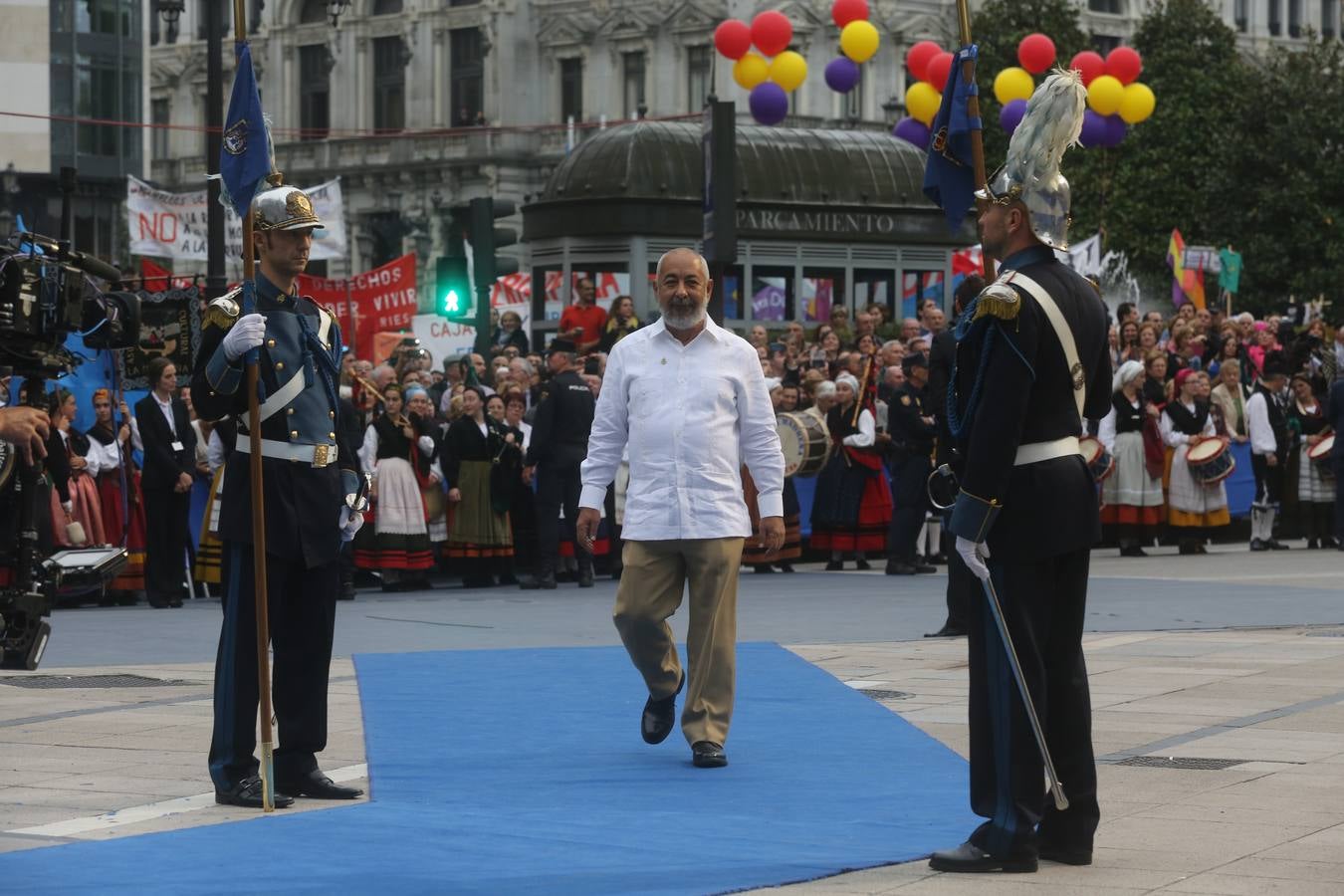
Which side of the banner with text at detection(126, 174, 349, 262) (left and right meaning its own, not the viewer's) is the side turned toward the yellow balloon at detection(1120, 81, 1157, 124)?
left

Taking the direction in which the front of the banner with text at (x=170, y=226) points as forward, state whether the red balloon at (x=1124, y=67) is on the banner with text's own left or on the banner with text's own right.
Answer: on the banner with text's own left

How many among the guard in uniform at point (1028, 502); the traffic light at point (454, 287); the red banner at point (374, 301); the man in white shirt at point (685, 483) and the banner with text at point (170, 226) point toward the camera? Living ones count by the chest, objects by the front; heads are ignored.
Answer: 4

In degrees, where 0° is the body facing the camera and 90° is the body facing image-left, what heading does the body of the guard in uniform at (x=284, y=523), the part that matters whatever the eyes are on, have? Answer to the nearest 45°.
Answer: approximately 315°

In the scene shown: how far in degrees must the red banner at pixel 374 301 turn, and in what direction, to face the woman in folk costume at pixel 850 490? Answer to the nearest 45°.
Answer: approximately 45° to its left

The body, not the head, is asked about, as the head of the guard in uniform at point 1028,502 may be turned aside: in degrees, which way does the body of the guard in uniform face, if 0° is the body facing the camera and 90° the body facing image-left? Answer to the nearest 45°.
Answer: approximately 135°

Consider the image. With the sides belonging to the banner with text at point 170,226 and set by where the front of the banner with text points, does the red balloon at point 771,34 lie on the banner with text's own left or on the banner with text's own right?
on the banner with text's own left

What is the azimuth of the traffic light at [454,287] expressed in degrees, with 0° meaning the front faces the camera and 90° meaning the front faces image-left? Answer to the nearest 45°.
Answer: approximately 0°

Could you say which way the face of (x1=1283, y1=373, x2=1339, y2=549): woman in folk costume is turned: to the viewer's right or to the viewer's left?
to the viewer's left

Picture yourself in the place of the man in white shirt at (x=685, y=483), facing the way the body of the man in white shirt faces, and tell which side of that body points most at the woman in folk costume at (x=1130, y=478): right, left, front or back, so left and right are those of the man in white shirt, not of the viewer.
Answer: back
